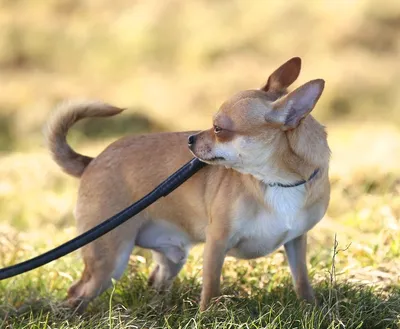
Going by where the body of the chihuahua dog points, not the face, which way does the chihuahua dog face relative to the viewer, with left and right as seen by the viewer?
facing the viewer and to the right of the viewer
